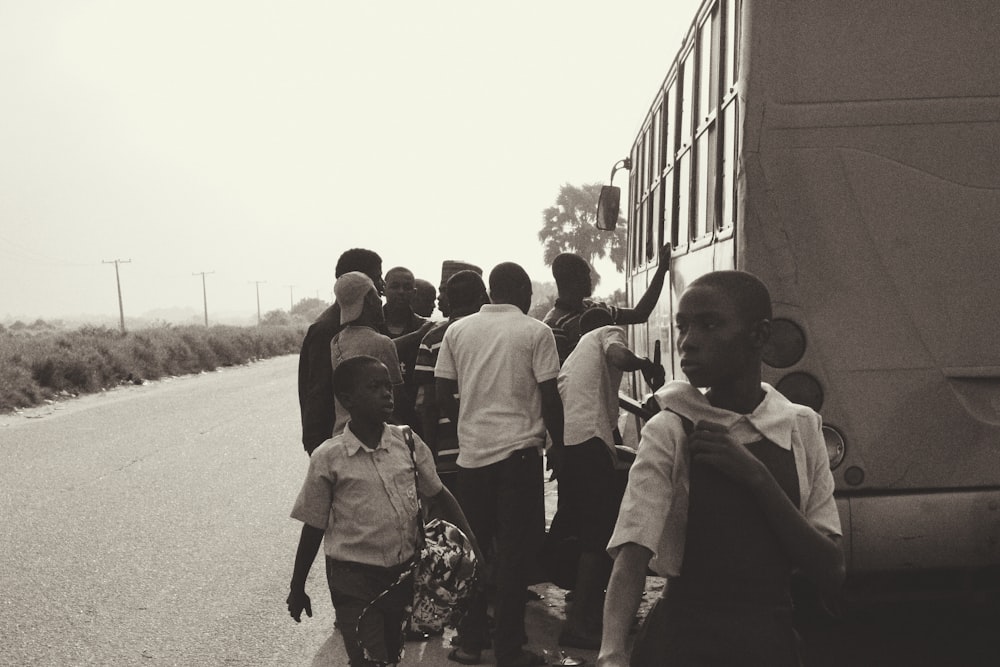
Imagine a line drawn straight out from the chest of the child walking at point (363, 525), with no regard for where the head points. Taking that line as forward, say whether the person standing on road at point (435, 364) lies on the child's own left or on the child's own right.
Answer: on the child's own left

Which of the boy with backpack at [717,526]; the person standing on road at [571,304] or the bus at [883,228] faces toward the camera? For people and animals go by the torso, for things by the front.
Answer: the boy with backpack

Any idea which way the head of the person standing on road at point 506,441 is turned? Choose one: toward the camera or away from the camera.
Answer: away from the camera

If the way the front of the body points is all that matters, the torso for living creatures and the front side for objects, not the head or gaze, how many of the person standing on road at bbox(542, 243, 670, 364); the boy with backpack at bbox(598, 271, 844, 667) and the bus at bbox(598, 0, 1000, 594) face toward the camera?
1

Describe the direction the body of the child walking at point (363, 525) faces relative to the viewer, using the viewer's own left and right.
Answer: facing the viewer and to the right of the viewer

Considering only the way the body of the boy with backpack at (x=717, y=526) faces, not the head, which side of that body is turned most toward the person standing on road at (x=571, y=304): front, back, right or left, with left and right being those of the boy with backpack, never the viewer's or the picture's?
back

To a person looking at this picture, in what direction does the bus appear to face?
facing away from the viewer

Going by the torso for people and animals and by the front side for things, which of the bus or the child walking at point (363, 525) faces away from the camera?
the bus

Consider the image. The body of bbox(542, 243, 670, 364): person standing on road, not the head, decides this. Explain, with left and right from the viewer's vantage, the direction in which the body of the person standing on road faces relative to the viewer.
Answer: facing away from the viewer and to the right of the viewer

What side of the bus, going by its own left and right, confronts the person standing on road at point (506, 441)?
left
